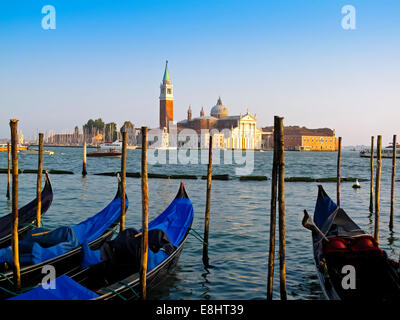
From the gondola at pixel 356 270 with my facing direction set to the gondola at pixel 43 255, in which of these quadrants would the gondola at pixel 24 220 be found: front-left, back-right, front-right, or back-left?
front-right

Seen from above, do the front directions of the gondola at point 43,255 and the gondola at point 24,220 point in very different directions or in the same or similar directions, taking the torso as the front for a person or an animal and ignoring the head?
same or similar directions

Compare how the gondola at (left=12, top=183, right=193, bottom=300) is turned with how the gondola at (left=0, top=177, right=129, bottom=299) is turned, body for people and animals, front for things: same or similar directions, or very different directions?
same or similar directions
